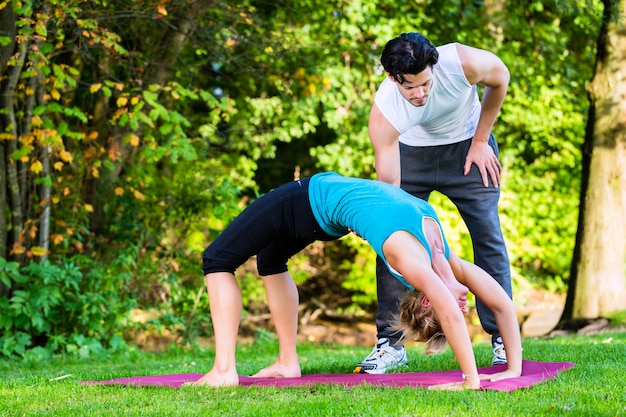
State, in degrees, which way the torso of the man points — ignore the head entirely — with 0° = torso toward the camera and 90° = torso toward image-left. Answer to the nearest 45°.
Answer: approximately 0°

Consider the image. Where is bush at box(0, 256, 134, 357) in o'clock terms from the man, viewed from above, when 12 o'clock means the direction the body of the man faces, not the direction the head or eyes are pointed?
The bush is roughly at 4 o'clock from the man.

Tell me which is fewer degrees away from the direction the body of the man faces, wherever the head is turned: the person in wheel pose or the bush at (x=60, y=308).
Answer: the person in wheel pose

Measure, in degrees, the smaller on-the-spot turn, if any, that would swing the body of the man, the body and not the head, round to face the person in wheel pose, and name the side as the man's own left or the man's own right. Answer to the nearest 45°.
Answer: approximately 45° to the man's own right
